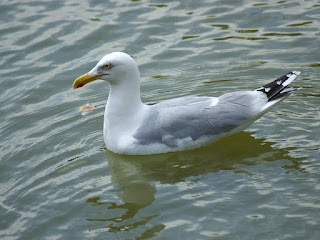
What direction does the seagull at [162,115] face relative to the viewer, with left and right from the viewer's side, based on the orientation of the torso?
facing to the left of the viewer
